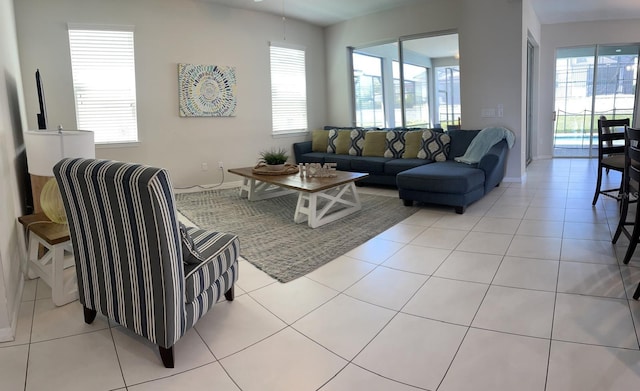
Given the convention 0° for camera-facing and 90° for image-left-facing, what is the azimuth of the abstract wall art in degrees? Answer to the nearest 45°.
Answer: approximately 0°

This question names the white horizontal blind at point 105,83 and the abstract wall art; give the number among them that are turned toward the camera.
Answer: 2

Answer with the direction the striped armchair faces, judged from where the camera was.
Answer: facing away from the viewer and to the right of the viewer

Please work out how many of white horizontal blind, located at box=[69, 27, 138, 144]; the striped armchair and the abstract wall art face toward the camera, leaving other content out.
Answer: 2

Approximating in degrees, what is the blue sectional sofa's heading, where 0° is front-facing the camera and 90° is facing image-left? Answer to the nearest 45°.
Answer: approximately 45°

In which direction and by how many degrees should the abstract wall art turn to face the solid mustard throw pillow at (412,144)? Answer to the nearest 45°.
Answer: approximately 90° to its left

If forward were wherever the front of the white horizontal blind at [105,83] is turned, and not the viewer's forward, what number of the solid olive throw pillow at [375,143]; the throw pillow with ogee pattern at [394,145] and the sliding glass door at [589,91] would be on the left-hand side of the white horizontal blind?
3
